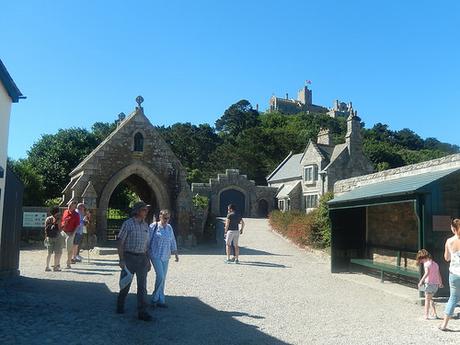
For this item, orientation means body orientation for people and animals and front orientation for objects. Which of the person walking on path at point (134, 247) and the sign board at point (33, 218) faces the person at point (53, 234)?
the sign board

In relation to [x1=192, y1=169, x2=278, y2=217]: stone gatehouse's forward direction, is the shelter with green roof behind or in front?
in front

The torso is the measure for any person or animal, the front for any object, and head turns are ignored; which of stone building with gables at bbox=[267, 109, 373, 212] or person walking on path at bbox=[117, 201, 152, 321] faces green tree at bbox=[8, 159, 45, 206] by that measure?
the stone building with gables

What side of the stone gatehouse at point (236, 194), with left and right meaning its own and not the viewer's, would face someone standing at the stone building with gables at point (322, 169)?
left

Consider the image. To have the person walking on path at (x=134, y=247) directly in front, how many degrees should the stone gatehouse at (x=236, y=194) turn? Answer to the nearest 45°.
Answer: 0° — it already faces them

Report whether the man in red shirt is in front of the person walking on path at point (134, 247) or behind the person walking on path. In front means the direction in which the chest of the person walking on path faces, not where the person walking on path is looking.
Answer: behind

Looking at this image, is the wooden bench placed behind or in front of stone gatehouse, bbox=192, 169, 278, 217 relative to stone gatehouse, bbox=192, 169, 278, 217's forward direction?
in front

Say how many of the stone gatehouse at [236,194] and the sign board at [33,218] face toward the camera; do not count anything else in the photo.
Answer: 2

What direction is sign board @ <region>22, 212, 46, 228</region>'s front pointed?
toward the camera

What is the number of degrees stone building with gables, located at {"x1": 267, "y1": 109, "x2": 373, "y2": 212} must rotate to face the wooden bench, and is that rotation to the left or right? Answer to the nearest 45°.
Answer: approximately 45° to its left

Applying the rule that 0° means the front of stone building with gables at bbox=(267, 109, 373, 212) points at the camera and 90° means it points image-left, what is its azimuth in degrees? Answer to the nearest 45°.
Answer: approximately 45°

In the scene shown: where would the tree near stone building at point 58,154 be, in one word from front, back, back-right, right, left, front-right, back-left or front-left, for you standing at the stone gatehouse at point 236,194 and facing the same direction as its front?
right

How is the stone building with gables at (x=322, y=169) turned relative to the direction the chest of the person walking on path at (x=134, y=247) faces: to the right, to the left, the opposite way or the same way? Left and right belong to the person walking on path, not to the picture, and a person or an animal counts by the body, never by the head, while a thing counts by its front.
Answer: to the right

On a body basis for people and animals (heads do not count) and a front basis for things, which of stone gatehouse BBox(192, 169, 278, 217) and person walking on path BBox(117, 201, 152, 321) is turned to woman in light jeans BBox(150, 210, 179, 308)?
the stone gatehouse

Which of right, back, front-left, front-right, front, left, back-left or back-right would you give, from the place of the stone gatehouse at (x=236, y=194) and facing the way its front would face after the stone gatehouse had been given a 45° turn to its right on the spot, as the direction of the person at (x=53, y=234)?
front-left

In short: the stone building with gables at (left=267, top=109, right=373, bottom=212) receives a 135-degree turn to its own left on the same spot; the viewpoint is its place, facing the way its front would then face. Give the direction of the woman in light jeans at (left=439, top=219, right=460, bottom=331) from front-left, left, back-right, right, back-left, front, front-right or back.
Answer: right

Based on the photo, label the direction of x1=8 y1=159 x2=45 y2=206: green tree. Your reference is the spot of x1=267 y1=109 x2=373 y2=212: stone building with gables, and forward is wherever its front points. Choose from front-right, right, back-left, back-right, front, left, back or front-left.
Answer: front
